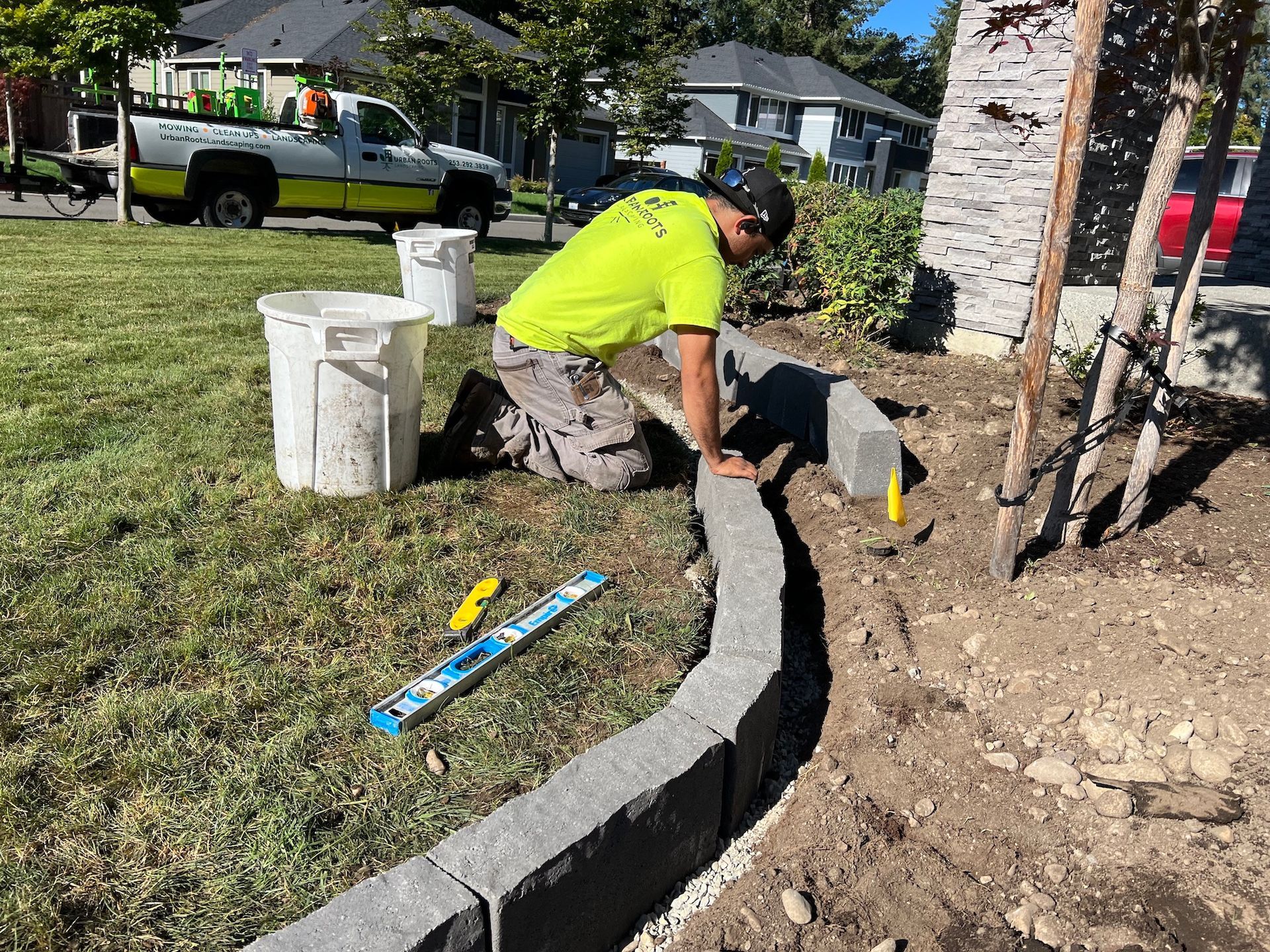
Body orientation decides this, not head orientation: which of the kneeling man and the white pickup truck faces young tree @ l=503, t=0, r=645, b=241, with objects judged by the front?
the white pickup truck

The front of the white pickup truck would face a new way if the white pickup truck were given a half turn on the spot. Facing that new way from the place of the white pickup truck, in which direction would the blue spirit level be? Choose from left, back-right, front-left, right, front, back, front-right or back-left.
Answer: left

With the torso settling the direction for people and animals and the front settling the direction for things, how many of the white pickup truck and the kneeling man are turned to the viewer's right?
2

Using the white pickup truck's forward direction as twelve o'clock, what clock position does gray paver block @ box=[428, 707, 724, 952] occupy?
The gray paver block is roughly at 3 o'clock from the white pickup truck.

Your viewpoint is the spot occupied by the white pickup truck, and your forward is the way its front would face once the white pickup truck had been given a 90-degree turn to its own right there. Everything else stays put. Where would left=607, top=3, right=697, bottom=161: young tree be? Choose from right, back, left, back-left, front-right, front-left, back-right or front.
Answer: back-left

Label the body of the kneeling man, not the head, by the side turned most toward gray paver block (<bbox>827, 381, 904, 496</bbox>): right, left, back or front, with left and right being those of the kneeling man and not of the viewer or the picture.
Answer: front

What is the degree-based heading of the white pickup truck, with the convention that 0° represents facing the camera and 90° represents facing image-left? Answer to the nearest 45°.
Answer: approximately 270°

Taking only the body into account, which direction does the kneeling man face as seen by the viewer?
to the viewer's right

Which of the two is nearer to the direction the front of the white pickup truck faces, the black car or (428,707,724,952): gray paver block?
the black car

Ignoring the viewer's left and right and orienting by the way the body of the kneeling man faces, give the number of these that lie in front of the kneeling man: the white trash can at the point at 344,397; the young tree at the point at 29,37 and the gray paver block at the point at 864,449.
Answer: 1

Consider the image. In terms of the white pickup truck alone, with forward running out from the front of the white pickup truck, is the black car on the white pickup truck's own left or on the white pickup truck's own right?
on the white pickup truck's own left

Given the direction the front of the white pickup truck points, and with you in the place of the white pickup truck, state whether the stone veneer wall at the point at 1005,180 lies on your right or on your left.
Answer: on your right

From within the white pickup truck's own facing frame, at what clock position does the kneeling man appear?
The kneeling man is roughly at 3 o'clock from the white pickup truck.
